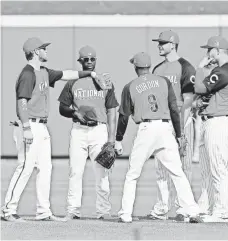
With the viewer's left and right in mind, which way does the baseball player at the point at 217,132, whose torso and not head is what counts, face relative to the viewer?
facing to the left of the viewer

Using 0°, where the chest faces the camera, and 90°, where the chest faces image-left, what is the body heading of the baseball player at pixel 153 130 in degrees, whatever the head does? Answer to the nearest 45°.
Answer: approximately 180°

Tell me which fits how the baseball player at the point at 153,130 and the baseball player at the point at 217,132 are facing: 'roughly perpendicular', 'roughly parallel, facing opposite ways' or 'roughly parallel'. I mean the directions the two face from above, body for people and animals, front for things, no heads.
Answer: roughly perpendicular

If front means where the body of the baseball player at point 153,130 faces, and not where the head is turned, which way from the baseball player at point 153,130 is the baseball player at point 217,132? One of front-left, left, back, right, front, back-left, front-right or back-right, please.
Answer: right

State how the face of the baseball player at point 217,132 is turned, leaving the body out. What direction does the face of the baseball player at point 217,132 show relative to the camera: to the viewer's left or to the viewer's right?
to the viewer's left

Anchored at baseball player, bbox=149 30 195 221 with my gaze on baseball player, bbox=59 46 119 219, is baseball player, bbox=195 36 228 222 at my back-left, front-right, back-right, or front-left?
back-left

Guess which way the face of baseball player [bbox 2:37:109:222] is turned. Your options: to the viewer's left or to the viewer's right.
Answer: to the viewer's right

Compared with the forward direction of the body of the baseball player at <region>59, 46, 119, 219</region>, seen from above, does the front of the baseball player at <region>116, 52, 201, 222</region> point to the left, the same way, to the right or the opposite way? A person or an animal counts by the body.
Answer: the opposite way
